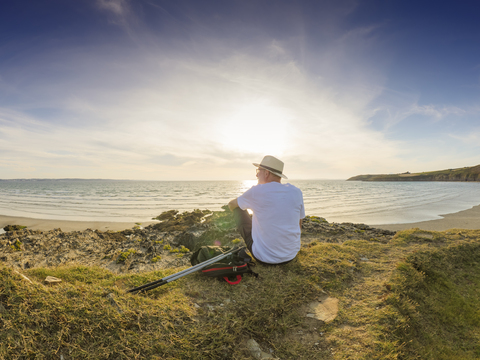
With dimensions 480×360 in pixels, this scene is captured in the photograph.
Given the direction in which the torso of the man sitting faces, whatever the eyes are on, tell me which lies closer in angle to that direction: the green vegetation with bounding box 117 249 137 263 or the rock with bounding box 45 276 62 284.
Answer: the green vegetation

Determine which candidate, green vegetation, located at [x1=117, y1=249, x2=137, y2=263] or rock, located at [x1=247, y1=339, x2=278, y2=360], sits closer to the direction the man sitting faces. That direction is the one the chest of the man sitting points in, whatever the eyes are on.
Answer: the green vegetation

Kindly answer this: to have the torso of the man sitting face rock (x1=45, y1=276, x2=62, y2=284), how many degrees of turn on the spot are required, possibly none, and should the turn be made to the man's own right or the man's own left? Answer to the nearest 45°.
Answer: approximately 90° to the man's own left

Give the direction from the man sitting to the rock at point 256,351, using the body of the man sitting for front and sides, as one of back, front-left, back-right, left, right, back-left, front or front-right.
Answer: back-left

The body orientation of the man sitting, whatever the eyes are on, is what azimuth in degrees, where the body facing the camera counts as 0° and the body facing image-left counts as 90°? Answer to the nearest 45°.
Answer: approximately 135°

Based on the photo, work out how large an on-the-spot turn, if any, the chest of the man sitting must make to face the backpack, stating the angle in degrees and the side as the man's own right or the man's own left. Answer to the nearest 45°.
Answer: approximately 90° to the man's own left

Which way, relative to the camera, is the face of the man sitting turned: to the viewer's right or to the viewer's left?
to the viewer's left
